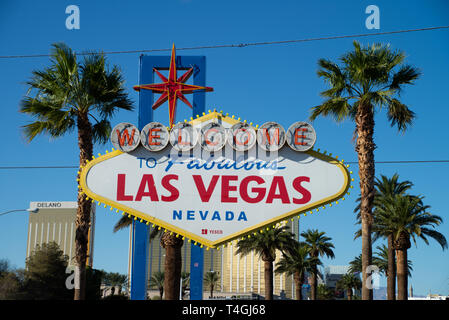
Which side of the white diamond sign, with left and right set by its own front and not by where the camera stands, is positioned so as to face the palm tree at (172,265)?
back

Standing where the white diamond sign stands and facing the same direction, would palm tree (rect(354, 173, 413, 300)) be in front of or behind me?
behind

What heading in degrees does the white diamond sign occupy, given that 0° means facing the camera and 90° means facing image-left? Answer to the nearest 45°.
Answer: approximately 0°

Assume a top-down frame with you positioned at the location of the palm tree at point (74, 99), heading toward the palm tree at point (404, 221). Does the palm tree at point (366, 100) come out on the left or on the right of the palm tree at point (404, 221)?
right
